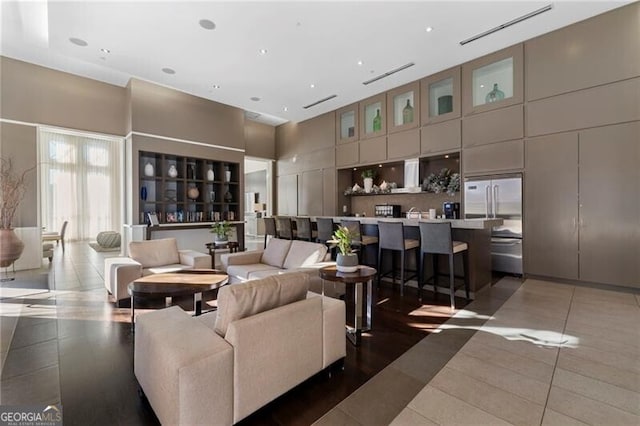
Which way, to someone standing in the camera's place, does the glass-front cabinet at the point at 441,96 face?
facing the viewer and to the left of the viewer

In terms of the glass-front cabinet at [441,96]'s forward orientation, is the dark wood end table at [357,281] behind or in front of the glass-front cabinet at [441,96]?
in front

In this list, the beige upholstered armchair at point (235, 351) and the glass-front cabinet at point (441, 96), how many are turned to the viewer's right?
0

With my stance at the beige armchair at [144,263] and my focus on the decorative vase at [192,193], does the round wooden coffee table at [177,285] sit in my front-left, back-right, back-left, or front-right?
back-right

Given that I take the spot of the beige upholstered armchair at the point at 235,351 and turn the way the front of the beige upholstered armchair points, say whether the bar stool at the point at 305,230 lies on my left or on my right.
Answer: on my right

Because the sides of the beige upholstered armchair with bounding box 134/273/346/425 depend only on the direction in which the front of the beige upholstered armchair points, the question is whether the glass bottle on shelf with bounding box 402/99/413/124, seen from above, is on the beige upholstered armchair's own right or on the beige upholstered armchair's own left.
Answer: on the beige upholstered armchair's own right

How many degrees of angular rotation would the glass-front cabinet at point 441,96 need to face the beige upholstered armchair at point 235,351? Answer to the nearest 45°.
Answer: approximately 45° to its left

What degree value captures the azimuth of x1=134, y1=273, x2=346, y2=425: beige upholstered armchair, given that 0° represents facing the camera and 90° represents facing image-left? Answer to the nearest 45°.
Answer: approximately 135°

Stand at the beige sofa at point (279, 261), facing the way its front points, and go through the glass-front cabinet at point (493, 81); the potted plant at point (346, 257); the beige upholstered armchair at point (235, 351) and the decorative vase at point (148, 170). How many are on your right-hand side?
1

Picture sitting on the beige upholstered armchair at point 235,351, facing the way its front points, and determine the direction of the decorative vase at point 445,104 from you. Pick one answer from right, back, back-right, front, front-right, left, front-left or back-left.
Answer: right

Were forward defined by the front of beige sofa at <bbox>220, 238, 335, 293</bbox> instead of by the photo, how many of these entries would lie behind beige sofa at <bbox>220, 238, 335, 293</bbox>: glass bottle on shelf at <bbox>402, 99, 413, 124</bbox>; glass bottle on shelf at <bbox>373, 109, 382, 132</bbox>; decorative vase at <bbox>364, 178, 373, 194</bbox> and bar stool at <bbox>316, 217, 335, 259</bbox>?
4

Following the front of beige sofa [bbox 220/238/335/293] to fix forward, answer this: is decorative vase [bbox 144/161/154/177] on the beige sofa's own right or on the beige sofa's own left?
on the beige sofa's own right

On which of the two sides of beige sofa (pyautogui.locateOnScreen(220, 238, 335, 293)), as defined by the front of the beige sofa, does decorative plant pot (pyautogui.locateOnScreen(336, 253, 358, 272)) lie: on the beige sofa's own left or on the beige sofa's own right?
on the beige sofa's own left

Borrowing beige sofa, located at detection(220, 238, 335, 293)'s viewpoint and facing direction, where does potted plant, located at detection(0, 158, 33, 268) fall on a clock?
The potted plant is roughly at 2 o'clock from the beige sofa.

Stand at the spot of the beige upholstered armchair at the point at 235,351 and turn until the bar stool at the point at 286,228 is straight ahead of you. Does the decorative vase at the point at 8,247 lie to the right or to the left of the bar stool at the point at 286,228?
left

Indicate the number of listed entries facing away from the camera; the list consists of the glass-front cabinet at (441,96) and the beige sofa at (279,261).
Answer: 0

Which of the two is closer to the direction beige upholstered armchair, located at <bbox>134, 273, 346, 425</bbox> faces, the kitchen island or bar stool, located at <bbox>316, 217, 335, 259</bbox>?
the bar stool

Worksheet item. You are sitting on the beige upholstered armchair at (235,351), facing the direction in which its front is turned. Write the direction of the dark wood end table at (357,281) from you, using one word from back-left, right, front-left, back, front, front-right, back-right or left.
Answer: right
